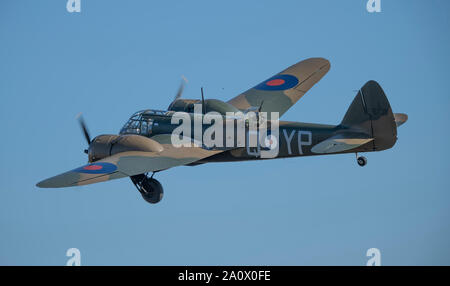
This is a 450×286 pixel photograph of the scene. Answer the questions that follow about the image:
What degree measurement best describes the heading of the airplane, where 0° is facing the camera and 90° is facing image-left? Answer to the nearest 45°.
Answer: approximately 135°

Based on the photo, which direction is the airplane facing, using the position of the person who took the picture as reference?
facing away from the viewer and to the left of the viewer
